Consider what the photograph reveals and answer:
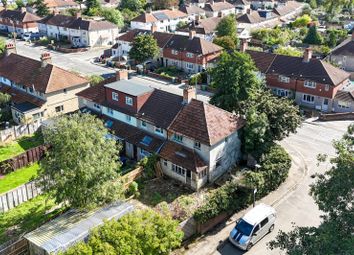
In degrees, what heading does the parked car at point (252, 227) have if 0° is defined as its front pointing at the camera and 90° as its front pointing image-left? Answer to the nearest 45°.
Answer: approximately 45°

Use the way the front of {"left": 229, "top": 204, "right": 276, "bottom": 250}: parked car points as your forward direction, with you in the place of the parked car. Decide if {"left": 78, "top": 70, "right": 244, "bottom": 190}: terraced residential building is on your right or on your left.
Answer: on your right

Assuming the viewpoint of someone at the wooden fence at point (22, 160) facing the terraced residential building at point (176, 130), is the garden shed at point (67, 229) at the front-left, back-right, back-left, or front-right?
front-right

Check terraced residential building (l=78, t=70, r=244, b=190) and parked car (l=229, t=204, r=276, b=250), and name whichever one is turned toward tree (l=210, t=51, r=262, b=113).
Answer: the terraced residential building

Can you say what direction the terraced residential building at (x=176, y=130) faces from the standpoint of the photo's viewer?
facing away from the viewer and to the right of the viewer

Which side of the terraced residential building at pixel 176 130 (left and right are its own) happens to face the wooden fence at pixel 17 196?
back

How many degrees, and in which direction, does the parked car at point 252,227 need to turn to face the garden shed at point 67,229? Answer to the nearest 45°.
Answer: approximately 45° to its right

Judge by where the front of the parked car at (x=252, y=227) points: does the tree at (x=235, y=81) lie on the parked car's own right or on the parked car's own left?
on the parked car's own right

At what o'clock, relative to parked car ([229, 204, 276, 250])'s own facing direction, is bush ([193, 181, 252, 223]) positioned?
The bush is roughly at 3 o'clock from the parked car.

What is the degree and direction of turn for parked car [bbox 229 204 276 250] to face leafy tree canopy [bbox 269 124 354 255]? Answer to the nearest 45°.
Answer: approximately 90° to its left

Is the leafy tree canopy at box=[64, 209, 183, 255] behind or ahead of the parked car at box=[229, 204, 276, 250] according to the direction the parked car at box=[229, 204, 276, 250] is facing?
ahead

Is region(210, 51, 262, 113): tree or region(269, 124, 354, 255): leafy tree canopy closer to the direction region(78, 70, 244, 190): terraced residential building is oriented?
the tree

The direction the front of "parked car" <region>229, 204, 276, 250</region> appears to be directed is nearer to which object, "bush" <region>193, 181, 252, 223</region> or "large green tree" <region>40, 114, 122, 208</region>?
the large green tree

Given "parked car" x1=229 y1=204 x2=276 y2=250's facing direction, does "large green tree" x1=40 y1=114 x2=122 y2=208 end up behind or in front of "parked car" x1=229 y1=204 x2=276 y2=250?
in front
